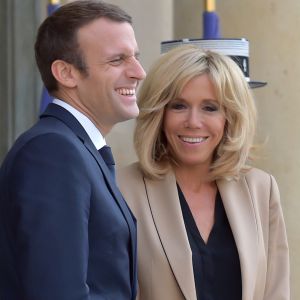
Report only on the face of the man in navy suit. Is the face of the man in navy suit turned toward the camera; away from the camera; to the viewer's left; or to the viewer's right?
to the viewer's right

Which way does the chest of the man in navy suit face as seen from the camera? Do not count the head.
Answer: to the viewer's right

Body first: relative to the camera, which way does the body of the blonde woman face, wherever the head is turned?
toward the camera

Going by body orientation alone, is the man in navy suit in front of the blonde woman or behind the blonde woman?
in front

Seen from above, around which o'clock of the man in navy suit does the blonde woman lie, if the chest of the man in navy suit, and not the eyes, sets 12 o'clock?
The blonde woman is roughly at 10 o'clock from the man in navy suit.
